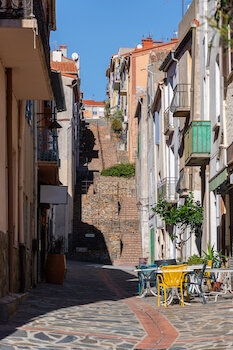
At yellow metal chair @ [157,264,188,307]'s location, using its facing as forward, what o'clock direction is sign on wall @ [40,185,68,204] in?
The sign on wall is roughly at 11 o'clock from the yellow metal chair.

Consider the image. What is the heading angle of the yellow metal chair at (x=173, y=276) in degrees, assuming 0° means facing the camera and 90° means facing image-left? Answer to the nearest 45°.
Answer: approximately 180°

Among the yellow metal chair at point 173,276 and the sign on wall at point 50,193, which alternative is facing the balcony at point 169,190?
the yellow metal chair

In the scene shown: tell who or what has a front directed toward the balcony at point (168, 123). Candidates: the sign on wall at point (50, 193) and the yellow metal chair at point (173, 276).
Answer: the yellow metal chair
